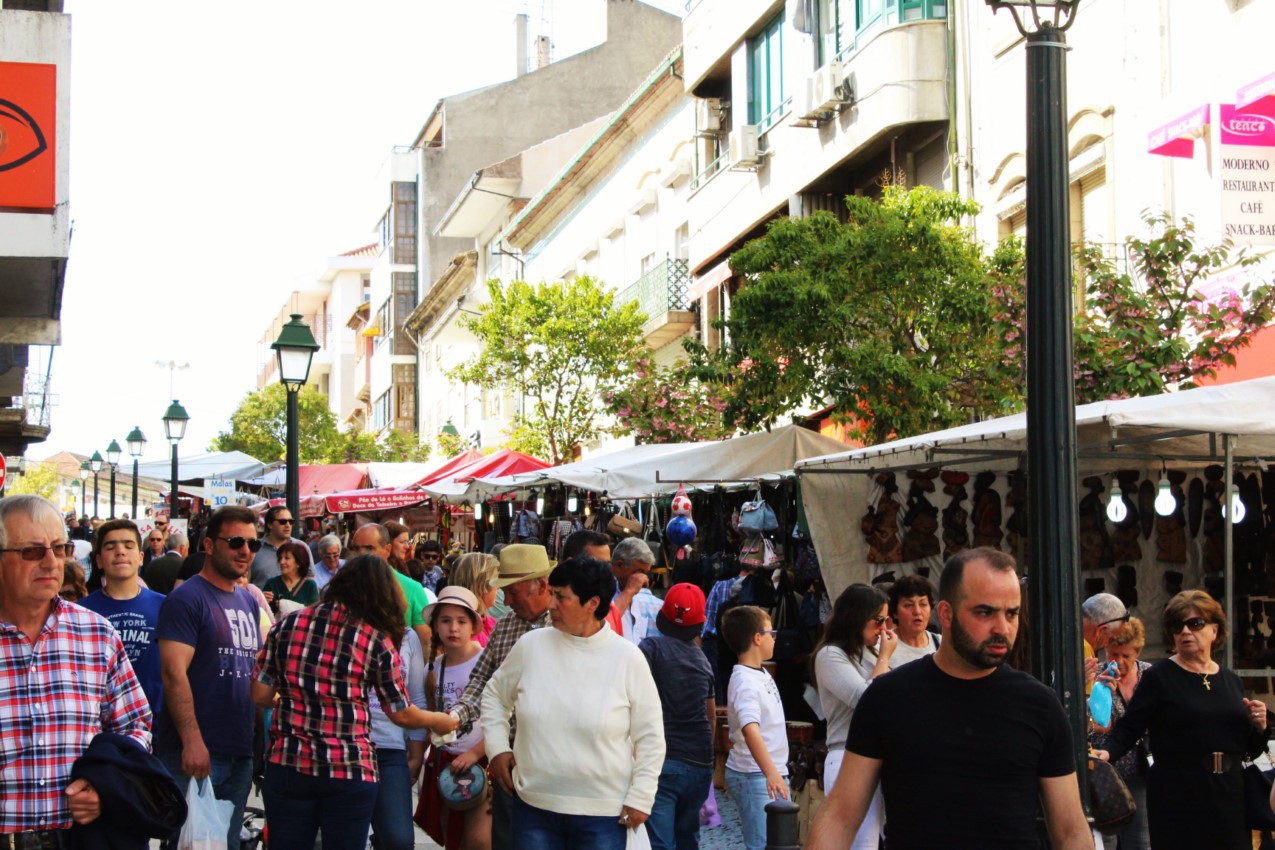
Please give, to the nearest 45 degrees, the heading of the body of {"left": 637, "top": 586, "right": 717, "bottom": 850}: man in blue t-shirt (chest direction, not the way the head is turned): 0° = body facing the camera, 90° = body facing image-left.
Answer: approximately 180°

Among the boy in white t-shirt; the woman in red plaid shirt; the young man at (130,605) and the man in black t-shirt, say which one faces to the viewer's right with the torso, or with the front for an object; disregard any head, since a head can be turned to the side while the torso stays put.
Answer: the boy in white t-shirt

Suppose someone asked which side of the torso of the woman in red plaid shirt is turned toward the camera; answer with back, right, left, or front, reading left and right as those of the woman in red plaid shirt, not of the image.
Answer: back

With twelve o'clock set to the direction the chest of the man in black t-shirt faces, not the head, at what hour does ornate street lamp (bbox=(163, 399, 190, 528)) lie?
The ornate street lamp is roughly at 5 o'clock from the man in black t-shirt.

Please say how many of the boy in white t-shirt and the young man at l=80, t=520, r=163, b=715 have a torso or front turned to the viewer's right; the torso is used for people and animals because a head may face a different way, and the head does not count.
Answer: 1

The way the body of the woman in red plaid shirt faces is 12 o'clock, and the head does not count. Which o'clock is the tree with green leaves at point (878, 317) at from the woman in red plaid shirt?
The tree with green leaves is roughly at 1 o'clock from the woman in red plaid shirt.

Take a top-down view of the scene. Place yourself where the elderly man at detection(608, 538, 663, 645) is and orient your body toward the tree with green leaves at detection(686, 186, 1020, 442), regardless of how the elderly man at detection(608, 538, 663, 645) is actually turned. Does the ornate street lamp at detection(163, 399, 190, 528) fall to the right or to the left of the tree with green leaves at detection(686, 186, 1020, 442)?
left

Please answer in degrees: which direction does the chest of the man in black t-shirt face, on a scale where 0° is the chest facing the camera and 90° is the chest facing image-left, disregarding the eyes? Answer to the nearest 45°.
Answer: approximately 0°

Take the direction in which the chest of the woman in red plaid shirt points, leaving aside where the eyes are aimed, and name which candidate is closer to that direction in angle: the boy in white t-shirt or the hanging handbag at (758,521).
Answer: the hanging handbag

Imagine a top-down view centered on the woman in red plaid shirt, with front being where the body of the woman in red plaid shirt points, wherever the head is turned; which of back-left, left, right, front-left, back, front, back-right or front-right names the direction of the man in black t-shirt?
back-right

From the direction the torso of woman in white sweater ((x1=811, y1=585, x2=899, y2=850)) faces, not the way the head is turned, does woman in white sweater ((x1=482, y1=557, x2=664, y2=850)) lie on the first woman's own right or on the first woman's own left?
on the first woman's own right
